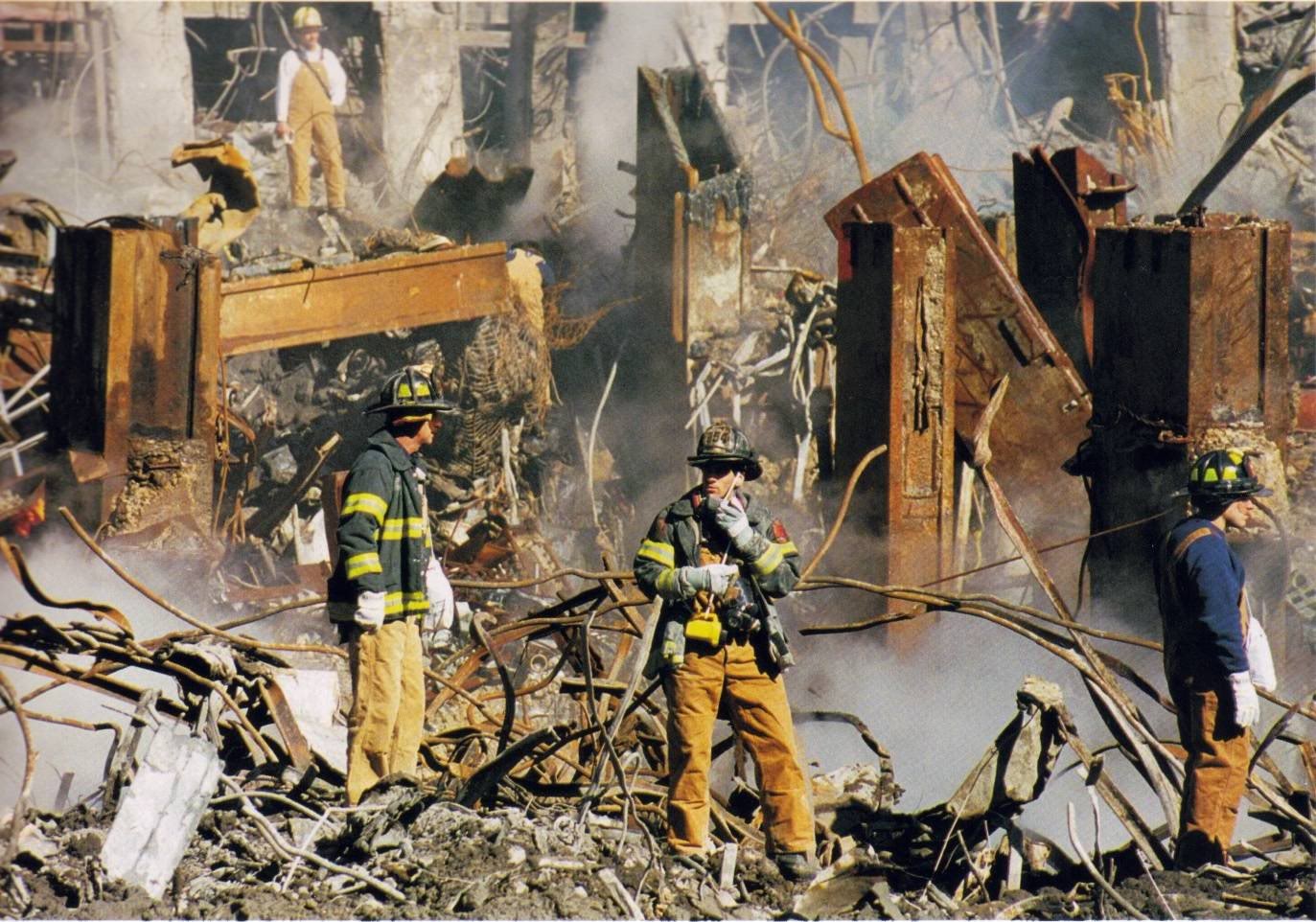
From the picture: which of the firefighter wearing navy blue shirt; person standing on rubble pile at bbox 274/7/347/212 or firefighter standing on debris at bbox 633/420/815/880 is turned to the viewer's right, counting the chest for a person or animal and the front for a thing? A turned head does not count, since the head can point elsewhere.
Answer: the firefighter wearing navy blue shirt

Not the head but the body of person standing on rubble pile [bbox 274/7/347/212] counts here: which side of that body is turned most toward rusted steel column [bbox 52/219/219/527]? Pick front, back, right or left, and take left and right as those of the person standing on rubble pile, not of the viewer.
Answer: front

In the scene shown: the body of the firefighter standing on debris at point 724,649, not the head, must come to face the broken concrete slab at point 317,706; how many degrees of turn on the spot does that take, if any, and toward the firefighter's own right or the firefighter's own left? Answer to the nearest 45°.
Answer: approximately 135° to the firefighter's own right

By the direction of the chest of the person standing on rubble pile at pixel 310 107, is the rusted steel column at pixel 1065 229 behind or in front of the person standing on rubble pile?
in front

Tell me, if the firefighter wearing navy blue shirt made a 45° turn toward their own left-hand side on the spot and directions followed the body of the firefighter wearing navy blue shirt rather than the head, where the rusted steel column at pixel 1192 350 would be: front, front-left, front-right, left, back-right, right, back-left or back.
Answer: front-left

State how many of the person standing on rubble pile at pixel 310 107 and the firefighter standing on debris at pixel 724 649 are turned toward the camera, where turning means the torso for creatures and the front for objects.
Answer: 2

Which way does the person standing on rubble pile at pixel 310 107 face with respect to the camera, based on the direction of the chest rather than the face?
toward the camera

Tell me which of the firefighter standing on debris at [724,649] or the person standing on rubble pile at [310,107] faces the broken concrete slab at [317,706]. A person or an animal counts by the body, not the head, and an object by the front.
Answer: the person standing on rubble pile

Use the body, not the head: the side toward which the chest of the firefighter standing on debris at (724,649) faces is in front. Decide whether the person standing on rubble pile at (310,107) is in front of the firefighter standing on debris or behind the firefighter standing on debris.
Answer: behind

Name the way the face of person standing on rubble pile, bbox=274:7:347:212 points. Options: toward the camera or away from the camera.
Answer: toward the camera

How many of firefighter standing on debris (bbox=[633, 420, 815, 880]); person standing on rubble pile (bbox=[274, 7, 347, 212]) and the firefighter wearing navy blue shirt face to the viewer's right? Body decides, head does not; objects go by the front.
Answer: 1

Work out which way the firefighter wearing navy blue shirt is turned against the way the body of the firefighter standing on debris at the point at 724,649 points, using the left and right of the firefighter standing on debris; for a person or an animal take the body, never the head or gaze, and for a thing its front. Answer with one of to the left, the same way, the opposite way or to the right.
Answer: to the left

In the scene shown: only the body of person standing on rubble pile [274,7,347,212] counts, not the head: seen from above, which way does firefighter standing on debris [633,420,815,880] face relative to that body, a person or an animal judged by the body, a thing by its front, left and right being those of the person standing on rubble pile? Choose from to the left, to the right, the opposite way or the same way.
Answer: the same way
